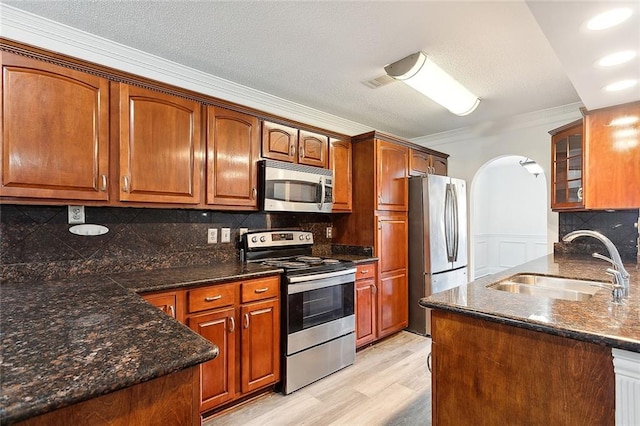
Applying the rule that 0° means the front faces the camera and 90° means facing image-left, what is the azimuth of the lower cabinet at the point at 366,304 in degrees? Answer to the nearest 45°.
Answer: approximately 315°

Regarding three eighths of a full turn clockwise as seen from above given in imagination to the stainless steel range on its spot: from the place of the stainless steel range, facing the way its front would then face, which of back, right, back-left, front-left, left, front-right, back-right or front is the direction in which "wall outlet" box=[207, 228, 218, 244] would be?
front

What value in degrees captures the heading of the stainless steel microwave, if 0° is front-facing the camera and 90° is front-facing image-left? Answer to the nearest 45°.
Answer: approximately 315°

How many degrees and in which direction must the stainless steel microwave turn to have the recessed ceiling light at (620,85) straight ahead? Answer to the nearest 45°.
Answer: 0° — it already faces it

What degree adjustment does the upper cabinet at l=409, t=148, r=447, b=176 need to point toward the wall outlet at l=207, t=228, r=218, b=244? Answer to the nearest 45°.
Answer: approximately 90° to its right

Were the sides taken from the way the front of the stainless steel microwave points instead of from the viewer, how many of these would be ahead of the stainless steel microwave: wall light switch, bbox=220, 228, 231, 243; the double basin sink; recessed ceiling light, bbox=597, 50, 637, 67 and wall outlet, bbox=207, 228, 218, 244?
2

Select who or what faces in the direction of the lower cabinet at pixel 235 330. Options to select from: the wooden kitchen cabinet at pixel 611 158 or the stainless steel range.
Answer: the wooden kitchen cabinet

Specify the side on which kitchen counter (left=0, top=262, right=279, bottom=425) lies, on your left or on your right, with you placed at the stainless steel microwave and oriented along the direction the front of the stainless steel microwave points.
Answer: on your right

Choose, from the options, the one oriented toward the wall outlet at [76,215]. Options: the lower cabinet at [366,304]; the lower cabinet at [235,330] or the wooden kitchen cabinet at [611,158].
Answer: the wooden kitchen cabinet

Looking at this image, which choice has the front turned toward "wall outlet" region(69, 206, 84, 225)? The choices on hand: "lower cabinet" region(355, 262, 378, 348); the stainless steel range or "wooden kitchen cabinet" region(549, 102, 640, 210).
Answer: the wooden kitchen cabinet

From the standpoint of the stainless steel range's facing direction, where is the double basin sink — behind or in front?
in front
